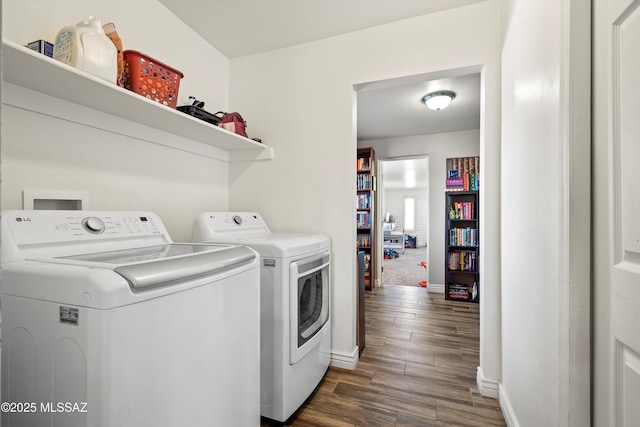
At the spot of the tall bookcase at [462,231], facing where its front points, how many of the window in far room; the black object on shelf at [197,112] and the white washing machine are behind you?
1

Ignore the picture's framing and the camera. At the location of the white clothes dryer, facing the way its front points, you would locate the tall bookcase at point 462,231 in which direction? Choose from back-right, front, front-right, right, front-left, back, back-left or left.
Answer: left

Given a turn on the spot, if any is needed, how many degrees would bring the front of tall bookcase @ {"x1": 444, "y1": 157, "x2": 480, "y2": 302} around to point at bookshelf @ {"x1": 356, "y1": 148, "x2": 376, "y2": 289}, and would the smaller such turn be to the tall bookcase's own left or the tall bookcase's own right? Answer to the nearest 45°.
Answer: approximately 90° to the tall bookcase's own right

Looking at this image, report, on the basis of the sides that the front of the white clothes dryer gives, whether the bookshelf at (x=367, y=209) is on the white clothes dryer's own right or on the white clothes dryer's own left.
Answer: on the white clothes dryer's own left

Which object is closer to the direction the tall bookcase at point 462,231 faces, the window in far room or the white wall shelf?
the white wall shelf

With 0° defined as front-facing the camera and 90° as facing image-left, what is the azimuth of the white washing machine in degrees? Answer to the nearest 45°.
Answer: approximately 315°

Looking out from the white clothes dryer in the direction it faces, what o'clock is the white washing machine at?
The white washing machine is roughly at 3 o'clock from the white clothes dryer.

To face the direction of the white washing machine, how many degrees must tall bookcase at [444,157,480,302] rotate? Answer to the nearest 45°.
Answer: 0° — it already faces it
